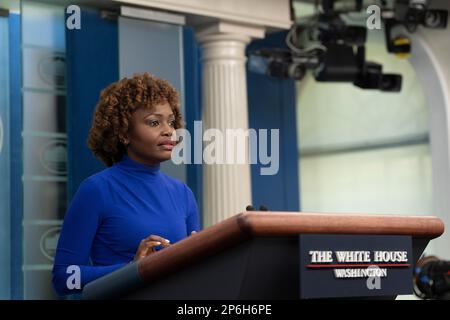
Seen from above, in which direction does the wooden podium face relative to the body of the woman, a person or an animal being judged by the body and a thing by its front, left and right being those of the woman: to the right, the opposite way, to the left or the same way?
the same way

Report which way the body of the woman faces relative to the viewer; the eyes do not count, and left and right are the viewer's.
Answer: facing the viewer and to the right of the viewer

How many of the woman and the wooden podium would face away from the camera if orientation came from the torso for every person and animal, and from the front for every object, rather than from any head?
0

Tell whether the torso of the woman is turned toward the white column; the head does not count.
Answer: no
